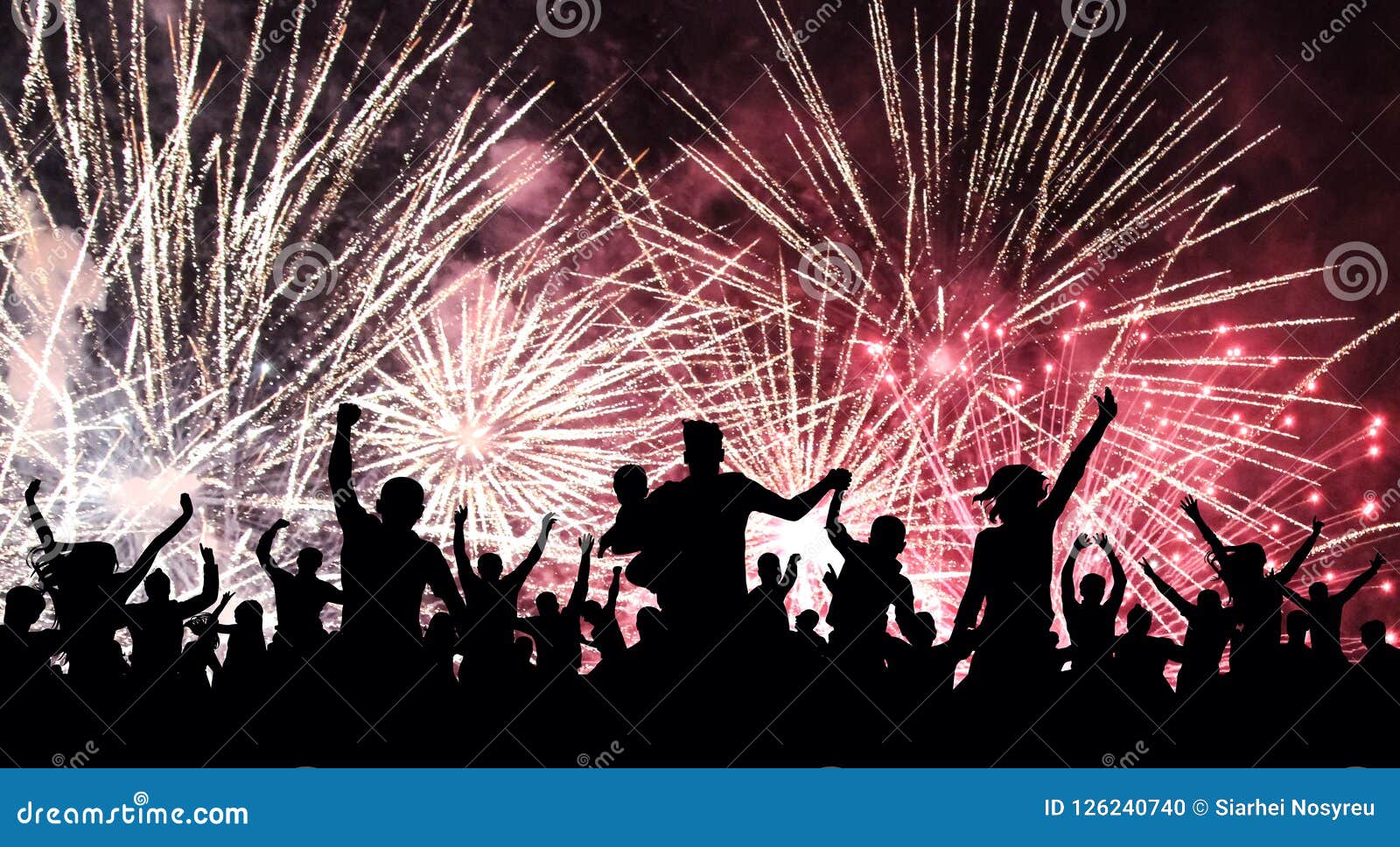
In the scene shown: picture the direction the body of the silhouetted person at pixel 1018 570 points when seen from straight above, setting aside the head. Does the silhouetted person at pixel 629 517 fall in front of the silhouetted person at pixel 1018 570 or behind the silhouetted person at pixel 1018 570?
in front

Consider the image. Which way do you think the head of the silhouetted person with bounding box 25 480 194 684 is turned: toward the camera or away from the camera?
away from the camera

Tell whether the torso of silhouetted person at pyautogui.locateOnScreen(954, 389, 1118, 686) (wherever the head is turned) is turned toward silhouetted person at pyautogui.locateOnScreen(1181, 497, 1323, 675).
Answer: no

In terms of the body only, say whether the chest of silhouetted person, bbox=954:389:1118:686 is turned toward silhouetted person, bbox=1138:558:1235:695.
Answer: no

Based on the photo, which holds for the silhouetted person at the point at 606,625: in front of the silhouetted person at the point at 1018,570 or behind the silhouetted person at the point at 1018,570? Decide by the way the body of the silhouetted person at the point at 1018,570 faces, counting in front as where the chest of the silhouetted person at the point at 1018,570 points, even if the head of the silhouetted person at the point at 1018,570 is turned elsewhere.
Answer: in front

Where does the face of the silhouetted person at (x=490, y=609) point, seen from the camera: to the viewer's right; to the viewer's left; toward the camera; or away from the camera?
away from the camera

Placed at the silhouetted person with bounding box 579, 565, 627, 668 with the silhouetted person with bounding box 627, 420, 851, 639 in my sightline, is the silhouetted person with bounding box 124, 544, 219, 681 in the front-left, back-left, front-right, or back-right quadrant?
back-right

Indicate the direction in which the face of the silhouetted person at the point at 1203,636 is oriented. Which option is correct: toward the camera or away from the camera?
away from the camera
